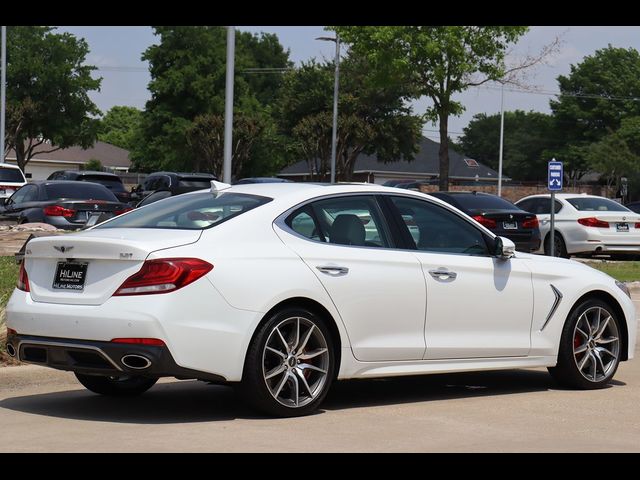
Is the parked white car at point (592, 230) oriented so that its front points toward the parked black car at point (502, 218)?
no

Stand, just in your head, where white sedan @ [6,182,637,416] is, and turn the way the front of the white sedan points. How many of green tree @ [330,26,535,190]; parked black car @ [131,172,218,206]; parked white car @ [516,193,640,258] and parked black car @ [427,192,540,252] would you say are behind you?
0

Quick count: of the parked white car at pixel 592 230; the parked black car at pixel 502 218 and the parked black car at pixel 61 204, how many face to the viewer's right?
0

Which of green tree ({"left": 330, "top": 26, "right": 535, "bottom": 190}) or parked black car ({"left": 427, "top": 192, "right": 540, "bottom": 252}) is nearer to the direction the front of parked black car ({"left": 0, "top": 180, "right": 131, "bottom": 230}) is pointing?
the green tree

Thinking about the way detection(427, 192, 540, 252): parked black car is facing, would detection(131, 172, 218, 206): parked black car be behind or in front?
in front

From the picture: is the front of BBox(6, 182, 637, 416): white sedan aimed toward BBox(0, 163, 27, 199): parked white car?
no

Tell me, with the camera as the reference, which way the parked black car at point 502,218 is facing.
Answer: facing away from the viewer and to the left of the viewer

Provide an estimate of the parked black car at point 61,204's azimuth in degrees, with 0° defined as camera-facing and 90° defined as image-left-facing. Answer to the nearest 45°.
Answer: approximately 135°

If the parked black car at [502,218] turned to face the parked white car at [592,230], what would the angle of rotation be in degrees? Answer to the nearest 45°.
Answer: approximately 90° to its right

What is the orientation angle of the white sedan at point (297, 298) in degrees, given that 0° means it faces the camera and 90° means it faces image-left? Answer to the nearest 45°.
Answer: approximately 225°

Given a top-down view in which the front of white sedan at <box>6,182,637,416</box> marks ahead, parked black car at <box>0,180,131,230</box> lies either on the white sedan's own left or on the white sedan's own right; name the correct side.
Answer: on the white sedan's own left

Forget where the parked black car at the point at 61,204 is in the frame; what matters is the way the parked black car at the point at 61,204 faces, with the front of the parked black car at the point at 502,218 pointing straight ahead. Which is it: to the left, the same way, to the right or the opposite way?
the same way

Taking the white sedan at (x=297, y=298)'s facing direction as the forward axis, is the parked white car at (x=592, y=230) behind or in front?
in front

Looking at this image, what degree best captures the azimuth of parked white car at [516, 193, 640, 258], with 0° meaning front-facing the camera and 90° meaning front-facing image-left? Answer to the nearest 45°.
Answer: approximately 135°

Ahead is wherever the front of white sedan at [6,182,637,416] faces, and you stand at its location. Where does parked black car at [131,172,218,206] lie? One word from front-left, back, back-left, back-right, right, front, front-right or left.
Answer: front-left

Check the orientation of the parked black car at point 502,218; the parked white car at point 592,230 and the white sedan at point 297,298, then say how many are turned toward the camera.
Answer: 0

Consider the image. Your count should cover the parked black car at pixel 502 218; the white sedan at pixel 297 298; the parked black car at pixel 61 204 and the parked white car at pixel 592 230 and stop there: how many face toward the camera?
0

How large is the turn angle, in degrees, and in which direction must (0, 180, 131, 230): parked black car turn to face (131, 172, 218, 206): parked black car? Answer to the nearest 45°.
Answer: approximately 45° to its right

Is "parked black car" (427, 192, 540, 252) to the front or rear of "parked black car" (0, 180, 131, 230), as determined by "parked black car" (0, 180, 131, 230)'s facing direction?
to the rear
